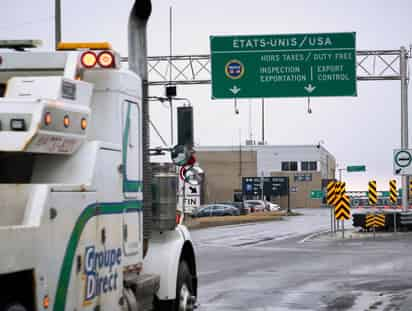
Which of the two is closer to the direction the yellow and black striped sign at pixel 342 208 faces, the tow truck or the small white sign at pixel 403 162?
the tow truck

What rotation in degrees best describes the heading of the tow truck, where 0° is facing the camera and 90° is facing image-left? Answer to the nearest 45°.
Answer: approximately 225°

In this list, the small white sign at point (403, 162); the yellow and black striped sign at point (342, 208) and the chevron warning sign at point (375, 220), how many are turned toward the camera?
3

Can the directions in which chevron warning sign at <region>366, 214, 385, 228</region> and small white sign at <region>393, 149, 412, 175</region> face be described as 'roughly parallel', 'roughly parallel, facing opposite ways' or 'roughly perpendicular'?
roughly parallel

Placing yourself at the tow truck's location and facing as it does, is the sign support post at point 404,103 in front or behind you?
in front

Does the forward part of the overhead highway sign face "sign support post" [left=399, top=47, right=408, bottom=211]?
no

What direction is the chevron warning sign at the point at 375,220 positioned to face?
toward the camera

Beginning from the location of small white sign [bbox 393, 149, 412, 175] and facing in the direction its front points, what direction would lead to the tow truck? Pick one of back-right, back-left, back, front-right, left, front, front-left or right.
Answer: front

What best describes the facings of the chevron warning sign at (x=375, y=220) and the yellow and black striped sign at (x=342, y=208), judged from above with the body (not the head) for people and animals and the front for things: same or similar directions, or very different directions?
same or similar directions

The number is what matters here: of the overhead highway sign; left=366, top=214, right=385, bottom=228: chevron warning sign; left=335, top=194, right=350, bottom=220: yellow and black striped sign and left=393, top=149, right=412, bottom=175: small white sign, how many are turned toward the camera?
4

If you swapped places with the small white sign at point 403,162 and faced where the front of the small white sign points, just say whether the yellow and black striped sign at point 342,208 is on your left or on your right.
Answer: on your right

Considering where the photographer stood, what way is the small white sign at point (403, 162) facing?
facing the viewer

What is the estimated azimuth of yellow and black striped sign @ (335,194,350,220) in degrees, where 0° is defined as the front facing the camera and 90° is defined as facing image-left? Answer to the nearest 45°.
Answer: approximately 0°

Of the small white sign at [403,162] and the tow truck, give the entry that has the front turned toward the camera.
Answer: the small white sign

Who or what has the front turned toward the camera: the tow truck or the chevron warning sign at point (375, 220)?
the chevron warning sign

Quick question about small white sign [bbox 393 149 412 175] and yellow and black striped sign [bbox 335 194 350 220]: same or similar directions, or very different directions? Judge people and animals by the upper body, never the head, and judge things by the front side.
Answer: same or similar directions

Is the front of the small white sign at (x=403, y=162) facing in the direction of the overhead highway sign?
no

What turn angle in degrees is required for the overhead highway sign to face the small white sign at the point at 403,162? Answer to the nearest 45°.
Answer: approximately 90° to its left
